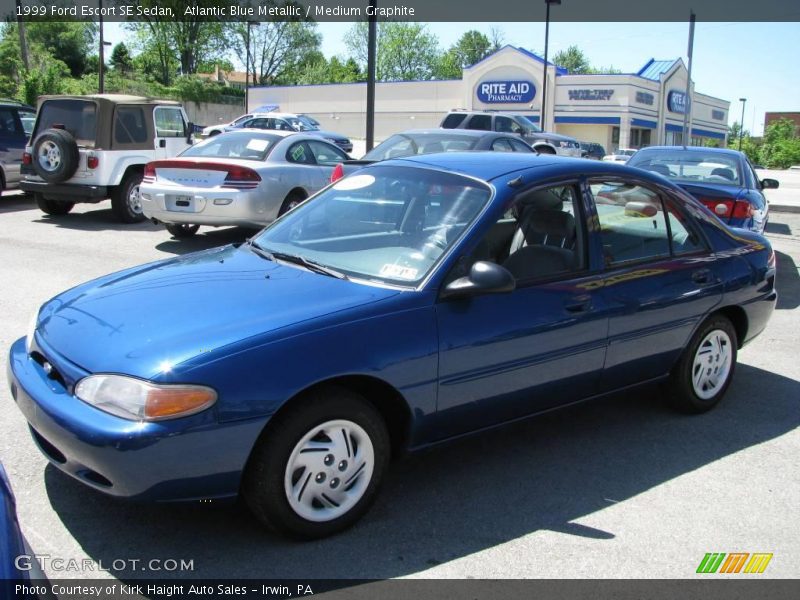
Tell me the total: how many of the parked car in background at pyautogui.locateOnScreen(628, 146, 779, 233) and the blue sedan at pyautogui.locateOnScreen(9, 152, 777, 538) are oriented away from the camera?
1

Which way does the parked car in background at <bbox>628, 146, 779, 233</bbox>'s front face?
away from the camera

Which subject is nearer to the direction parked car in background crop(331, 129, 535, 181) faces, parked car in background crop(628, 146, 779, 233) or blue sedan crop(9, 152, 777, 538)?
the parked car in background

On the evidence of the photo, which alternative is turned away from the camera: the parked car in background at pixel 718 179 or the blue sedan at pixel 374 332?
the parked car in background

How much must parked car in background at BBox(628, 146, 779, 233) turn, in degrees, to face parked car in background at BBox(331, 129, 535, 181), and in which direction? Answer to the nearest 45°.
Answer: approximately 90° to its left

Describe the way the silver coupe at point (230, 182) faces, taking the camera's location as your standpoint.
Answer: facing away from the viewer and to the right of the viewer

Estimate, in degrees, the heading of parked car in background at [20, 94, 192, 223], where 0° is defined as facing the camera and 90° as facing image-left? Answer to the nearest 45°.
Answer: approximately 225°

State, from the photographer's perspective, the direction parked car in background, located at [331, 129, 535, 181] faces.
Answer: facing away from the viewer and to the right of the viewer

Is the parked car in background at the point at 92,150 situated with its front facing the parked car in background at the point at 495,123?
yes

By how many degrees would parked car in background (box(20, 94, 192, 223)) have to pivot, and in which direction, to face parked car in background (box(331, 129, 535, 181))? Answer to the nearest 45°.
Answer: approximately 90° to its right

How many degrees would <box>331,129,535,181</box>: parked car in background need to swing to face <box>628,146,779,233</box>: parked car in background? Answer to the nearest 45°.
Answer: approximately 45° to its right

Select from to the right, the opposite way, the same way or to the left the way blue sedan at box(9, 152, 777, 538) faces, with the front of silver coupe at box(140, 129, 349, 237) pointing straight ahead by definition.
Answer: the opposite way
